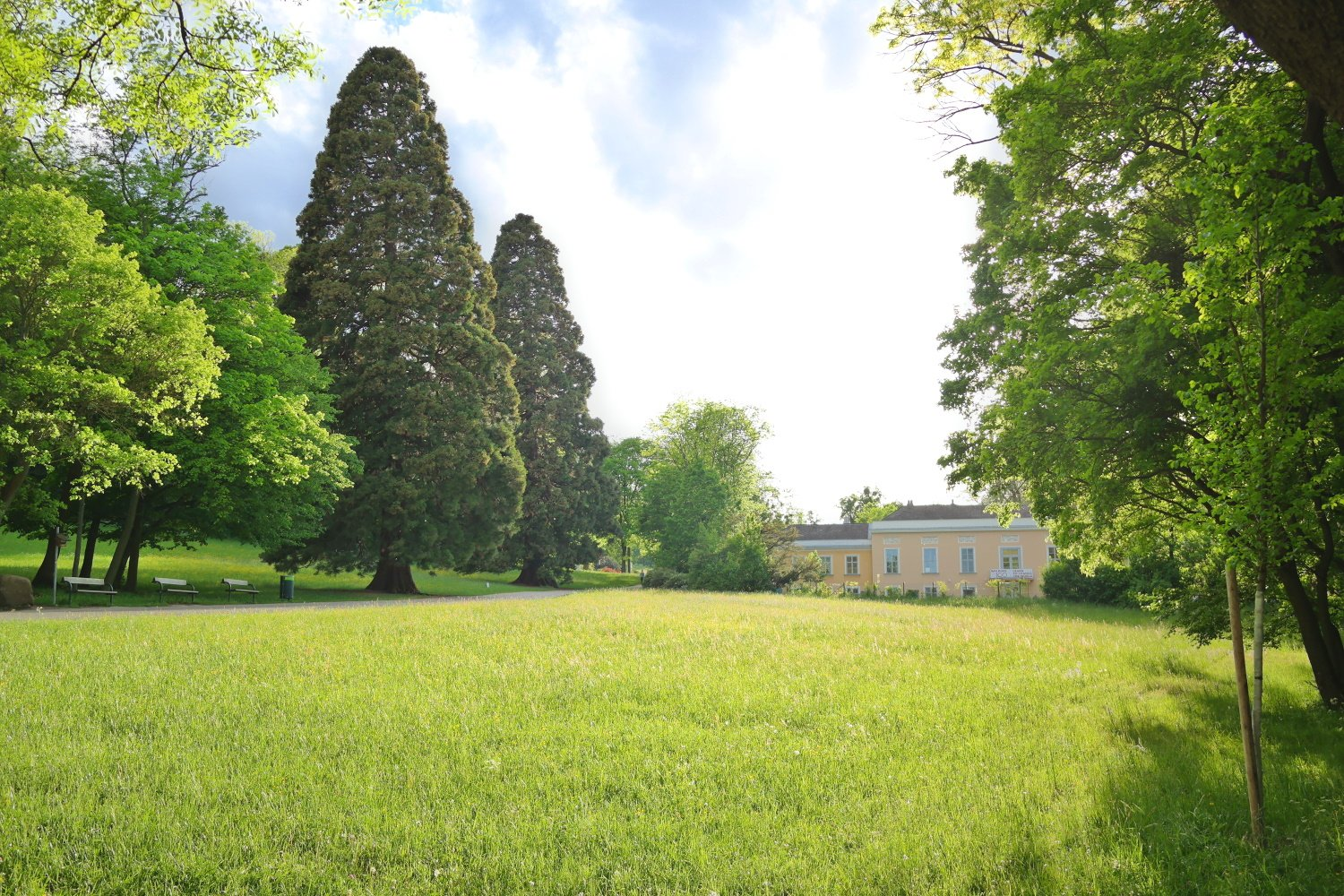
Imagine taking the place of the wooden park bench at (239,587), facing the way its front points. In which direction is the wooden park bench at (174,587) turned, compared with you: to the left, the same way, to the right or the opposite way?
the same way

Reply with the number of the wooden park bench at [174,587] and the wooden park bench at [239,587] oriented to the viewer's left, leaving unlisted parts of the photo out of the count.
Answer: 0

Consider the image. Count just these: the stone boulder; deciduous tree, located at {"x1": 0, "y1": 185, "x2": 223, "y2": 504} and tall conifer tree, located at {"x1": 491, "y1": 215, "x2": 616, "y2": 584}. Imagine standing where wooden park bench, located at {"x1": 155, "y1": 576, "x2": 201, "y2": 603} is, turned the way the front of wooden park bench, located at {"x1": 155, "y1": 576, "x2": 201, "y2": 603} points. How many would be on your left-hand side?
1

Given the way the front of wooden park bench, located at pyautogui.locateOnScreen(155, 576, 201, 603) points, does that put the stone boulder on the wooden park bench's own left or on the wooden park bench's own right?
on the wooden park bench's own right

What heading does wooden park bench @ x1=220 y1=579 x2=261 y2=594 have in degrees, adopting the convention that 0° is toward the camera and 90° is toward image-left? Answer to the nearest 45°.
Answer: approximately 315°

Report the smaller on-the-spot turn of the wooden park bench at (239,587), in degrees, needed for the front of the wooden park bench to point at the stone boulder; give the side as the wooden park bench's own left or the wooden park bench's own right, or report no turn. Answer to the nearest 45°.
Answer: approximately 90° to the wooden park bench's own right

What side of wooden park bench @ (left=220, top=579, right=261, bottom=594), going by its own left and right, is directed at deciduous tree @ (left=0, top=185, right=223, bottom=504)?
right

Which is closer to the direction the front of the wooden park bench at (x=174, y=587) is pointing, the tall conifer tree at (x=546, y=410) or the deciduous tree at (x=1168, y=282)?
the deciduous tree

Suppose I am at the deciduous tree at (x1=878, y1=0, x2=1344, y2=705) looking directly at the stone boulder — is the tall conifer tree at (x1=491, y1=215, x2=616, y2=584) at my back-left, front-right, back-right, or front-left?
front-right

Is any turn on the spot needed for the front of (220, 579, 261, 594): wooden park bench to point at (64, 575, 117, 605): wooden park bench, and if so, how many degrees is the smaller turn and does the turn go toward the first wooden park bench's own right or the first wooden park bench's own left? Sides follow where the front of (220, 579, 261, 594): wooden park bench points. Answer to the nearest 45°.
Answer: approximately 90° to the first wooden park bench's own right

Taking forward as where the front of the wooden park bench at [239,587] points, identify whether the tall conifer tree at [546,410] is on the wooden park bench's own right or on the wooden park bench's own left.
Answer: on the wooden park bench's own left

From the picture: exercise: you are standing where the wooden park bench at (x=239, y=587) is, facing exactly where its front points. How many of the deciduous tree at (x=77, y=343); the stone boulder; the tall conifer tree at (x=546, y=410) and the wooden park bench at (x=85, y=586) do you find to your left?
1

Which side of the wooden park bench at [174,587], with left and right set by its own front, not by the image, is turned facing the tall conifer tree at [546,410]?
left

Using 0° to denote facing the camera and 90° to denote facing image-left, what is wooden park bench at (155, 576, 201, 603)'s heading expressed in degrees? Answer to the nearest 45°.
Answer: approximately 315°
